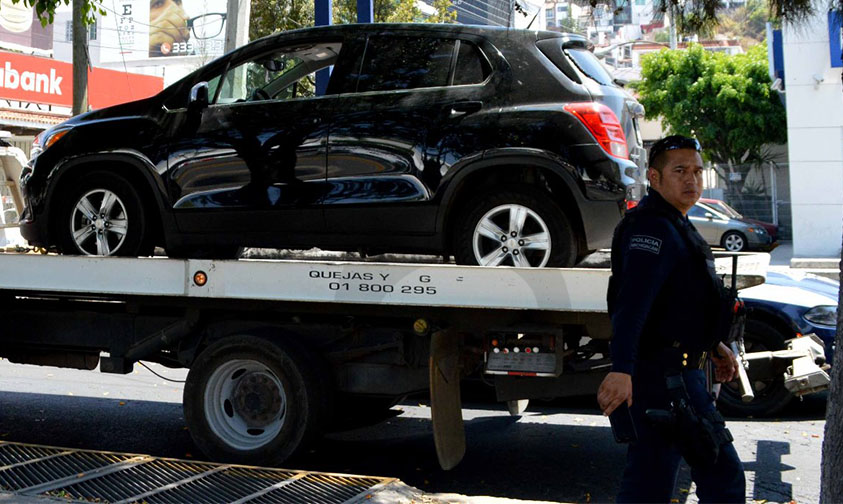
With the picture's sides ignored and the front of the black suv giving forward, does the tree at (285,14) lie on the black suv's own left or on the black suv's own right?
on the black suv's own right

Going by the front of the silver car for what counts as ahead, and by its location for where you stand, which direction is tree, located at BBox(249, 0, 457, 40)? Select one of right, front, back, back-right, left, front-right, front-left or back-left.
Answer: back-right

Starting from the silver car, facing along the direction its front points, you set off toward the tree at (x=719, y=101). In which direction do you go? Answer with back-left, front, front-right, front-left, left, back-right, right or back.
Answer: left

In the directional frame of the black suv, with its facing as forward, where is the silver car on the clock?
The silver car is roughly at 4 o'clock from the black suv.

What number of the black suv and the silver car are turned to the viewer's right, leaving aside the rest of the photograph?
1

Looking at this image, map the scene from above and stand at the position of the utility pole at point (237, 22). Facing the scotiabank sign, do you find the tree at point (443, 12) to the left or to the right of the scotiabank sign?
right

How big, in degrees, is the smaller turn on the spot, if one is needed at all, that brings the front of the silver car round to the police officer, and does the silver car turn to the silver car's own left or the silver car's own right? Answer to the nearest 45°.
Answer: approximately 90° to the silver car's own right

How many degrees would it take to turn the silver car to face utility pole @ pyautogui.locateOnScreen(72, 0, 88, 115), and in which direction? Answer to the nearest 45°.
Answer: approximately 135° to its right

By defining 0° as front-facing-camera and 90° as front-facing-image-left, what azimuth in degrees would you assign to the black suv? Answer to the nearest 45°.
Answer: approximately 90°

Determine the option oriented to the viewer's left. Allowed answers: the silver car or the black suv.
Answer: the black suv

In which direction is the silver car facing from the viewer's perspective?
to the viewer's right

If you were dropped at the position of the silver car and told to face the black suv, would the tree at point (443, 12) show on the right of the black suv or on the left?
right
